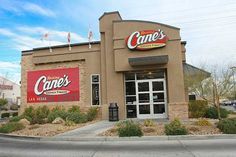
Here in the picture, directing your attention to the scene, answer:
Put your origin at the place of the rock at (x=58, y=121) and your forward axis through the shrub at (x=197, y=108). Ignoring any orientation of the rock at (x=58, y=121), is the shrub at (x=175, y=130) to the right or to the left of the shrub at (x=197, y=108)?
right

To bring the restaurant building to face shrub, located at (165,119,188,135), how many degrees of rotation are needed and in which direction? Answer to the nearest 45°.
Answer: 0° — it already faces it

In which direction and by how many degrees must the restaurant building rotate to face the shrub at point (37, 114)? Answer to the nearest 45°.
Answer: approximately 90° to its right

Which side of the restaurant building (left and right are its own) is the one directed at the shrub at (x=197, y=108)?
left

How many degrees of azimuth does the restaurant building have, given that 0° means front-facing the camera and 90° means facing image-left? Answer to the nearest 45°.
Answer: approximately 0°

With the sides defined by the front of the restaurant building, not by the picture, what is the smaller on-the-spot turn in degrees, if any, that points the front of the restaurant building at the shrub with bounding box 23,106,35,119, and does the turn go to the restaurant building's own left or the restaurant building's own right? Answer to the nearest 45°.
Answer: approximately 90° to the restaurant building's own right

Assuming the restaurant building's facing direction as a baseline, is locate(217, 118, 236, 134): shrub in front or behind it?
in front
